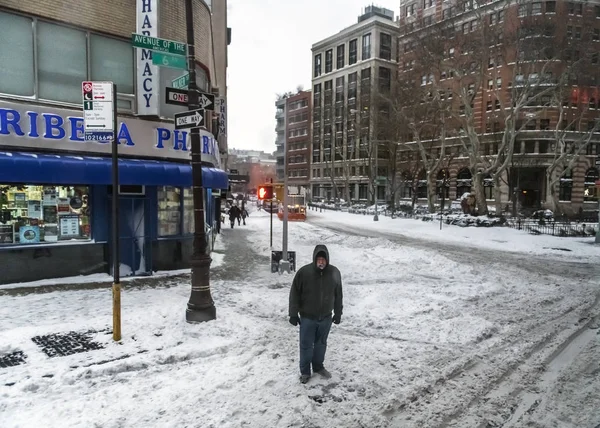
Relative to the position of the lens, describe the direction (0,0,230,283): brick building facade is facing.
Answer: facing the viewer and to the right of the viewer

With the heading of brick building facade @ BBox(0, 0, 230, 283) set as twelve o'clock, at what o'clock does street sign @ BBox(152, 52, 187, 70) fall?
The street sign is roughly at 1 o'clock from the brick building facade.

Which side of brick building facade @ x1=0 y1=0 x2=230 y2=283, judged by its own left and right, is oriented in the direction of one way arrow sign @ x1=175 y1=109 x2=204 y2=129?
front

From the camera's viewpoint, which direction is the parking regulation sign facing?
toward the camera

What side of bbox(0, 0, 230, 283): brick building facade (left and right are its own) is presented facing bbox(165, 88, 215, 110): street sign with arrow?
front

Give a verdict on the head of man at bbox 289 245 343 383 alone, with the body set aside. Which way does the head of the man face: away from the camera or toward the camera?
toward the camera

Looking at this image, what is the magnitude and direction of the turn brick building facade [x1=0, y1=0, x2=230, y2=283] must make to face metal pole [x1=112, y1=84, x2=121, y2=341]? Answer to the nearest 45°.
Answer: approximately 45° to its right

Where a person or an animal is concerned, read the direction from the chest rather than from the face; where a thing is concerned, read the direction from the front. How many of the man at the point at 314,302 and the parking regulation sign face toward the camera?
2

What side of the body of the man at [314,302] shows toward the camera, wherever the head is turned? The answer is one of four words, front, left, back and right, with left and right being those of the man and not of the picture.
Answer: front
